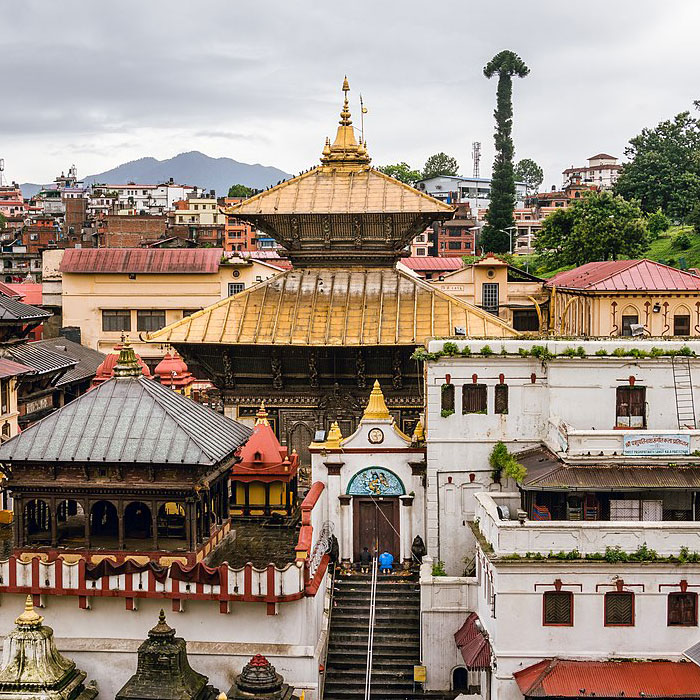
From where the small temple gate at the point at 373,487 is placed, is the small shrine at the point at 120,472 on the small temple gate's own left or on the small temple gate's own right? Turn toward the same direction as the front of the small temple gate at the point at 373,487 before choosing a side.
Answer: on the small temple gate's own right

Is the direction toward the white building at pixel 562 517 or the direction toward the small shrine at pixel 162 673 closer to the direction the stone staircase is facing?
the small shrine

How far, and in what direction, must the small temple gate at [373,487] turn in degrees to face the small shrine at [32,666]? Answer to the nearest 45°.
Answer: approximately 45° to its right

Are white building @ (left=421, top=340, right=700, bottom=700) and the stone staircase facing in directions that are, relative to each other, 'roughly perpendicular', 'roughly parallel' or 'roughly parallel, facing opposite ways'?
roughly parallel

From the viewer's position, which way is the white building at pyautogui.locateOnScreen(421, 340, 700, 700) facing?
facing the viewer

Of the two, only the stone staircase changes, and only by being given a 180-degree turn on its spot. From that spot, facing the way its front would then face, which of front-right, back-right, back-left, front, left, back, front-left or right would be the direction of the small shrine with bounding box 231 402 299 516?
front-left

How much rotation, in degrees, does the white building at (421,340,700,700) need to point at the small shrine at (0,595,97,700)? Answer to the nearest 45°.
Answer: approximately 45° to its right

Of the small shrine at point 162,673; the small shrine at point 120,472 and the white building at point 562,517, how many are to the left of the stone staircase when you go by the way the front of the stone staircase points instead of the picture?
1

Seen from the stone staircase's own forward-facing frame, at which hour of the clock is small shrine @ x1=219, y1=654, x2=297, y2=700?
The small shrine is roughly at 1 o'clock from the stone staircase.

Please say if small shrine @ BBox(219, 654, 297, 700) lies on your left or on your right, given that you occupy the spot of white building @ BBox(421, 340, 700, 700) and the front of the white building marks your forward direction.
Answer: on your right

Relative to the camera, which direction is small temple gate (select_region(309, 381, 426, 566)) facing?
toward the camera

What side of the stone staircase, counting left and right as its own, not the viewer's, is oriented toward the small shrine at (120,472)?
right
